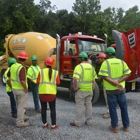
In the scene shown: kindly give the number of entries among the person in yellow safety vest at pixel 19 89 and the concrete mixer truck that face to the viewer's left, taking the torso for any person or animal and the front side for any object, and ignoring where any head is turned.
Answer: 0

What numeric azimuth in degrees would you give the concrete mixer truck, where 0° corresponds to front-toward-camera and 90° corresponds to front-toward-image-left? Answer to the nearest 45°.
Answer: approximately 315°

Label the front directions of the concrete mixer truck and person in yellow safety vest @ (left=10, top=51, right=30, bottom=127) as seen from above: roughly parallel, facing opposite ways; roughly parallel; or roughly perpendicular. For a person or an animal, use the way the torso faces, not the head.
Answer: roughly perpendicular

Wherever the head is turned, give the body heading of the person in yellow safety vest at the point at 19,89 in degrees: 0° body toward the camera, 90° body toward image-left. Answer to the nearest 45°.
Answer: approximately 225°

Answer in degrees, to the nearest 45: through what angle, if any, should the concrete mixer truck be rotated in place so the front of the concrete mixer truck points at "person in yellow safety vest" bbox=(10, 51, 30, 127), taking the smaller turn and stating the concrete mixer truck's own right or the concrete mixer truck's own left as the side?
approximately 90° to the concrete mixer truck's own right

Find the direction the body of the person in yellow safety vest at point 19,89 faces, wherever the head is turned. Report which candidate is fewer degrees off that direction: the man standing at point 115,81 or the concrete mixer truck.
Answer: the concrete mixer truck

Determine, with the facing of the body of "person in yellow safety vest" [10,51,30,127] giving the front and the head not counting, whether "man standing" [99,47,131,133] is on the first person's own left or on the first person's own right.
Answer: on the first person's own right

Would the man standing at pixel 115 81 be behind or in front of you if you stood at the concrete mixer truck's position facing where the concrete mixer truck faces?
in front

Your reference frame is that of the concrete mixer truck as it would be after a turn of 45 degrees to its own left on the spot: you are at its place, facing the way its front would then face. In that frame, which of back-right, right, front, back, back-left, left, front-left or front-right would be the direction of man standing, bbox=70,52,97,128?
right

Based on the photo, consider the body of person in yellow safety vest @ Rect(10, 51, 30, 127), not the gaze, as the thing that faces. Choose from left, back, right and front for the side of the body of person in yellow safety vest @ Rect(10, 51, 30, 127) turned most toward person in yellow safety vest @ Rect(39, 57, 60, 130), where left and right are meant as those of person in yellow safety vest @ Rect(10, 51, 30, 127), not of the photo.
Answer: right

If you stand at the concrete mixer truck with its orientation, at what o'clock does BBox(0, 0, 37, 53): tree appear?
The tree is roughly at 7 o'clock from the concrete mixer truck.

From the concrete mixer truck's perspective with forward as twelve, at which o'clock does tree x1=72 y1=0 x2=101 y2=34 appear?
The tree is roughly at 8 o'clock from the concrete mixer truck.

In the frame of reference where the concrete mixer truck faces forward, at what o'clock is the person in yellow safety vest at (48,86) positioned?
The person in yellow safety vest is roughly at 2 o'clock from the concrete mixer truck.
